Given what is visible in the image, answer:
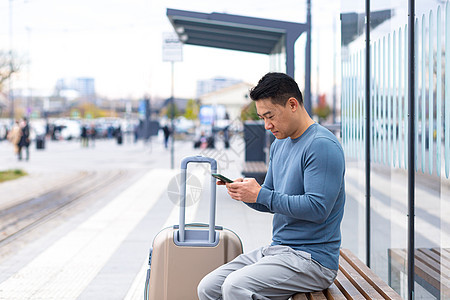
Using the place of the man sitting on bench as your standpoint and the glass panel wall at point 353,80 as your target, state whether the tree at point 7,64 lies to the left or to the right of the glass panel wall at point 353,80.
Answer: left

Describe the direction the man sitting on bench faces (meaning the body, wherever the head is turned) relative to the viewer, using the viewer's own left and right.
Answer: facing the viewer and to the left of the viewer

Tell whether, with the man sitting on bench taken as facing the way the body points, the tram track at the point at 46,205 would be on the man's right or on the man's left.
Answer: on the man's right

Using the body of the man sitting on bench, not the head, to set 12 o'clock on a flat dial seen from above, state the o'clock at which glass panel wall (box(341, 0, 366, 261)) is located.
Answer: The glass panel wall is roughly at 5 o'clock from the man sitting on bench.
